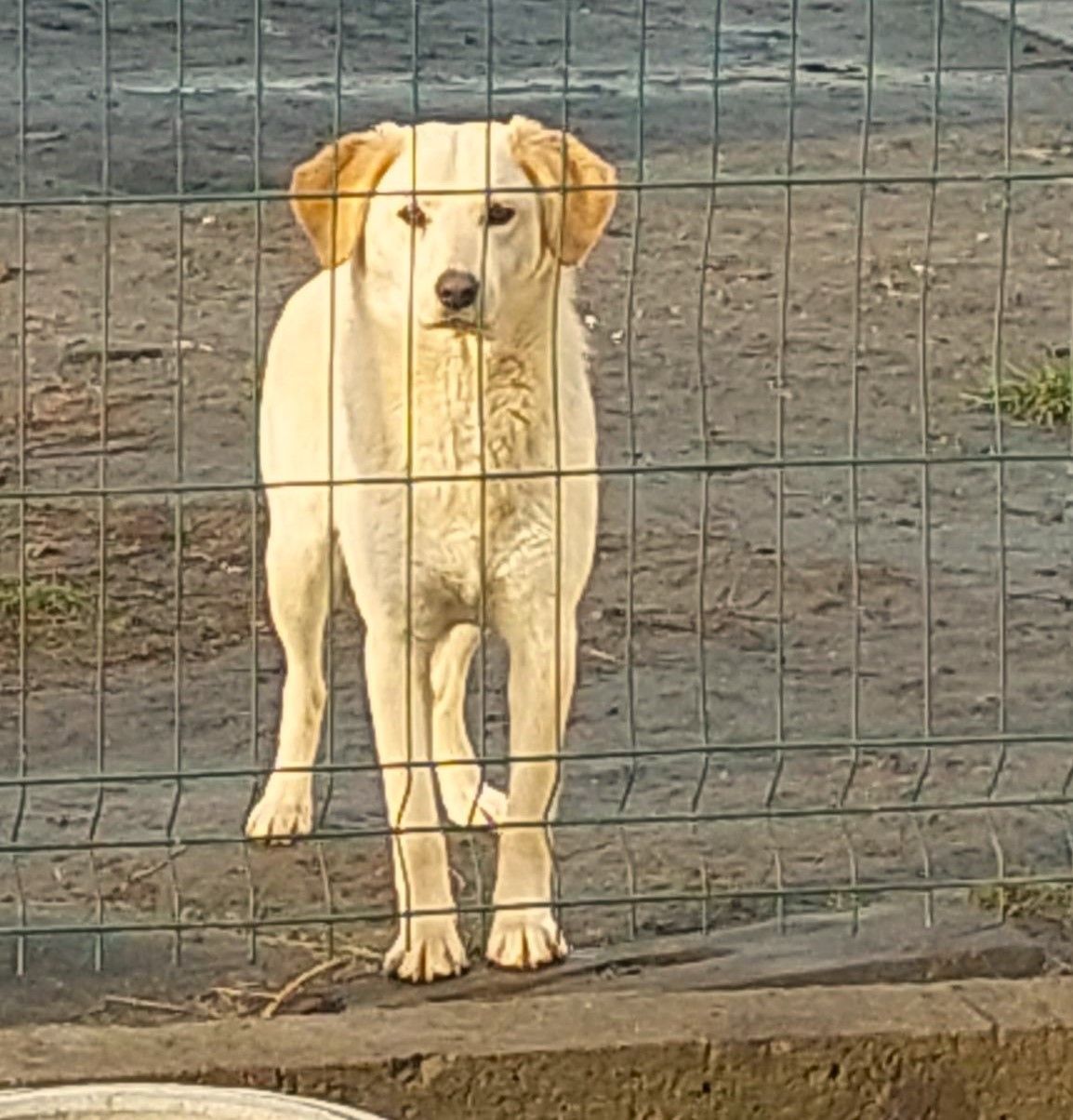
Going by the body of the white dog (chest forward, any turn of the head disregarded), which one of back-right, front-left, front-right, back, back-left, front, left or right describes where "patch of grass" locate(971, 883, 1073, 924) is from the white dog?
left

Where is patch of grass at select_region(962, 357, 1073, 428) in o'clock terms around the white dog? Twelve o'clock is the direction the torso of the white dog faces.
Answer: The patch of grass is roughly at 7 o'clock from the white dog.

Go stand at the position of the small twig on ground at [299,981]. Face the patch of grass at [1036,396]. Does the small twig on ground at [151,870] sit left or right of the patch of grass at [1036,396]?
left

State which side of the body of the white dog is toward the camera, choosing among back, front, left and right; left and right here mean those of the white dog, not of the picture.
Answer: front

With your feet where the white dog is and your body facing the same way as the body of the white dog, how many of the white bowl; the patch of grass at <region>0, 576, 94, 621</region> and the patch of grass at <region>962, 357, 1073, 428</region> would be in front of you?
1

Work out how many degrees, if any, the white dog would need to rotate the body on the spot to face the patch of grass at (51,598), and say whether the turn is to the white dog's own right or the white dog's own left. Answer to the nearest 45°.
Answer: approximately 135° to the white dog's own right

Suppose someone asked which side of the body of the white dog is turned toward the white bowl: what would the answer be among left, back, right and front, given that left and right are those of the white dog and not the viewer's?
front
